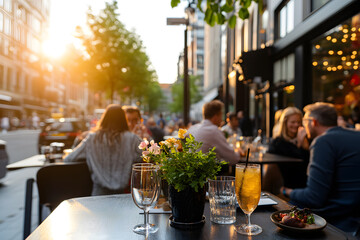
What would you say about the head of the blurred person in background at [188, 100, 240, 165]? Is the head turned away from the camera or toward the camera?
away from the camera

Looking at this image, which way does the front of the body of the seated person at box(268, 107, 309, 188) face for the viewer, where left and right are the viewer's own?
facing the viewer and to the right of the viewer

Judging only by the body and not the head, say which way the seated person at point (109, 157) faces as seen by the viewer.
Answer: away from the camera

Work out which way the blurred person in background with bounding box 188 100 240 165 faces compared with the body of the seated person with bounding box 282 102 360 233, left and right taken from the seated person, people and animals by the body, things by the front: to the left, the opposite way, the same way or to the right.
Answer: to the right

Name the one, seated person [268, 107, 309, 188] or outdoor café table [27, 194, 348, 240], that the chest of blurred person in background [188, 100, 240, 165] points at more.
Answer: the seated person

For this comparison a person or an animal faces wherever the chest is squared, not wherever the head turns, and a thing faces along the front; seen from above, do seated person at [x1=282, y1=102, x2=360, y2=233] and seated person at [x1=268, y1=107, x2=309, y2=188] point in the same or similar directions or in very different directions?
very different directions

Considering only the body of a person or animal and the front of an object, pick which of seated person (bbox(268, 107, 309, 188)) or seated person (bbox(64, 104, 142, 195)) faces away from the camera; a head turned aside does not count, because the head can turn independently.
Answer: seated person (bbox(64, 104, 142, 195))

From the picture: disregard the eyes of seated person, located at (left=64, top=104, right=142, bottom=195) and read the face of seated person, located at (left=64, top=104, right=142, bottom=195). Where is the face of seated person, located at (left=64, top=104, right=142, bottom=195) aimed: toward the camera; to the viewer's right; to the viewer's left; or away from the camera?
away from the camera

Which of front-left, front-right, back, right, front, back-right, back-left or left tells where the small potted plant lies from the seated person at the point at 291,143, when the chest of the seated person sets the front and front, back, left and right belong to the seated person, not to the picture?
front-right

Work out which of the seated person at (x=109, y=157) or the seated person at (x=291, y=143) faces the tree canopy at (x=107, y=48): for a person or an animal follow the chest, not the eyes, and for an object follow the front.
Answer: the seated person at (x=109, y=157)

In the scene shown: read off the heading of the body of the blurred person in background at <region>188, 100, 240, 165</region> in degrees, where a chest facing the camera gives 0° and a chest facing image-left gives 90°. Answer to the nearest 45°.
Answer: approximately 225°

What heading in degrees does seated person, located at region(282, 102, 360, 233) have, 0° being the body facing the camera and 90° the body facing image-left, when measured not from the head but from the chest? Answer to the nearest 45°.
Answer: approximately 135°

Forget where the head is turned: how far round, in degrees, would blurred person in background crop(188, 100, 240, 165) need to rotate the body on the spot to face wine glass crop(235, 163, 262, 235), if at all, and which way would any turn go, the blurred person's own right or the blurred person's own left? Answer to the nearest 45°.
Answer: approximately 135° to the blurred person's own right

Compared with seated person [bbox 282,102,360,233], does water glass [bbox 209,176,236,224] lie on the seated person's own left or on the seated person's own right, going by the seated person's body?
on the seated person's own left

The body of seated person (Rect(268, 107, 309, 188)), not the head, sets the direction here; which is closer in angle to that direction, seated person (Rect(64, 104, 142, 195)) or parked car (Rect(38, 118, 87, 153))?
the seated person

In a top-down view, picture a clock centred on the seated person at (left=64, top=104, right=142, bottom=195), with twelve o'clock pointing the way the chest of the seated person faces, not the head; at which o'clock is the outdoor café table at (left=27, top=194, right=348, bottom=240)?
The outdoor café table is roughly at 6 o'clock from the seated person.

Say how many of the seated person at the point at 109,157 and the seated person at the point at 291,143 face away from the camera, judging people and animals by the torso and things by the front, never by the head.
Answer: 1
